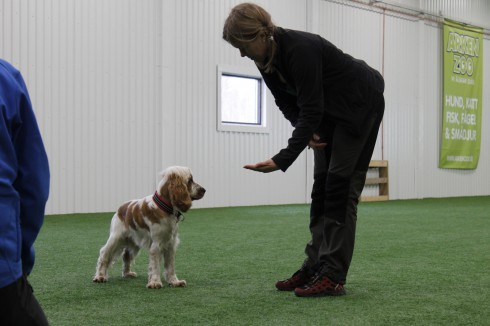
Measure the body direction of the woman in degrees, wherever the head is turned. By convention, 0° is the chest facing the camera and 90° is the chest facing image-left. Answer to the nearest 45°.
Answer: approximately 90°

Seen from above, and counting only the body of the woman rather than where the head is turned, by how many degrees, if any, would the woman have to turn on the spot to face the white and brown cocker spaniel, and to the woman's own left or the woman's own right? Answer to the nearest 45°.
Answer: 0° — they already face it

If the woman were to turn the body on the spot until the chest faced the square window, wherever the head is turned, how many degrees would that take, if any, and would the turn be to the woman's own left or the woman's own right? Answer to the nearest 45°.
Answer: approximately 90° to the woman's own right

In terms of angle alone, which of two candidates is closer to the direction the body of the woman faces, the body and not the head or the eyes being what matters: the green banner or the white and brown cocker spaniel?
the white and brown cocker spaniel

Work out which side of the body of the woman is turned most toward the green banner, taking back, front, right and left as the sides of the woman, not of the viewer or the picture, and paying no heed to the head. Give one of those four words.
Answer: right

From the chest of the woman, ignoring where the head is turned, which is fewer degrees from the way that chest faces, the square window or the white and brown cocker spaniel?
the white and brown cocker spaniel

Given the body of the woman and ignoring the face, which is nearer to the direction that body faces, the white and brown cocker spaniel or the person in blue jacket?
the white and brown cocker spaniel

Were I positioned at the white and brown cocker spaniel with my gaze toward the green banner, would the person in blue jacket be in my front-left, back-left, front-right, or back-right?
back-right
